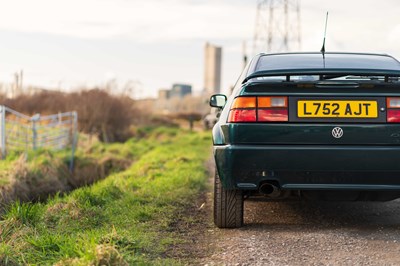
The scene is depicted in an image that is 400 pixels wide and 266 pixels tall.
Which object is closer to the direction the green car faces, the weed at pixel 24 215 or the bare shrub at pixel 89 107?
the bare shrub

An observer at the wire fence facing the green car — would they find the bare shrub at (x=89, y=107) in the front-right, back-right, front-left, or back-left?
back-left

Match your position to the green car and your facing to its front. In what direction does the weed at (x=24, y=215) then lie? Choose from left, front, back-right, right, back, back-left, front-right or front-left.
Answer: left

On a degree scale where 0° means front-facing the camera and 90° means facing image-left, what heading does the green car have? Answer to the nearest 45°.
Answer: approximately 180°

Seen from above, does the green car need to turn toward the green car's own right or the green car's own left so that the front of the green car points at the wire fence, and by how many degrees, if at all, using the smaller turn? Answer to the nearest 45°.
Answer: approximately 45° to the green car's own left

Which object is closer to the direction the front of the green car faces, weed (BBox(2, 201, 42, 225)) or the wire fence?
the wire fence

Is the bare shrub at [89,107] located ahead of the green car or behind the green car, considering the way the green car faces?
ahead
